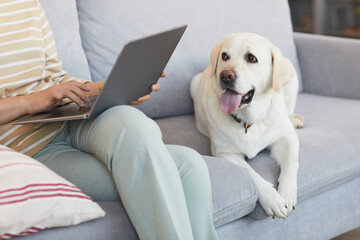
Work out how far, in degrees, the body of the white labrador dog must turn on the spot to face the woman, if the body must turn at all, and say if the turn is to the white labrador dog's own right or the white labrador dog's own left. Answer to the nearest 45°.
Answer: approximately 45° to the white labrador dog's own right

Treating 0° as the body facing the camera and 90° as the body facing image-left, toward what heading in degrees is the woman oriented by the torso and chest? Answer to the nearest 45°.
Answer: approximately 315°

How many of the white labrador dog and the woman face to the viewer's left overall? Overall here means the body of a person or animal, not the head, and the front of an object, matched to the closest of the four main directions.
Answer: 0

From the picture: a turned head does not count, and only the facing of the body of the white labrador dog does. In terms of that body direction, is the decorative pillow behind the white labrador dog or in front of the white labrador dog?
in front

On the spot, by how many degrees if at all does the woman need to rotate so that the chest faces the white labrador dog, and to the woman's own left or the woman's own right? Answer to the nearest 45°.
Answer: approximately 90° to the woman's own left

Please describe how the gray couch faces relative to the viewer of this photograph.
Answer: facing the viewer and to the right of the viewer

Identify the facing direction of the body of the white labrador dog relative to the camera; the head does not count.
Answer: toward the camera
